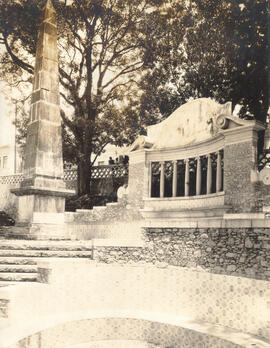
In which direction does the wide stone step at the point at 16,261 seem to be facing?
toward the camera

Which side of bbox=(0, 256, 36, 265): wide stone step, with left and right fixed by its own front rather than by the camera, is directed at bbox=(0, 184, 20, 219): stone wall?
back

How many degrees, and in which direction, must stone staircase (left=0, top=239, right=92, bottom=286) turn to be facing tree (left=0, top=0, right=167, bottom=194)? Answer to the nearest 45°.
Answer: approximately 180°

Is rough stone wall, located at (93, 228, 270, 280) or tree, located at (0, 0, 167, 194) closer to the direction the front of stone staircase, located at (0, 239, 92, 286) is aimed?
the rough stone wall

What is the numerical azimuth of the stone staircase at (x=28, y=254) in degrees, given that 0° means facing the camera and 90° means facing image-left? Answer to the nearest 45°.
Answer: approximately 0°

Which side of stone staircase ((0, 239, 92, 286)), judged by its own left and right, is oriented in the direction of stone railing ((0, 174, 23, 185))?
back

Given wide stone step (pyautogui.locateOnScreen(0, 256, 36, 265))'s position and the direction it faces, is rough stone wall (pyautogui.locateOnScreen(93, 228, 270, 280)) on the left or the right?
on its left

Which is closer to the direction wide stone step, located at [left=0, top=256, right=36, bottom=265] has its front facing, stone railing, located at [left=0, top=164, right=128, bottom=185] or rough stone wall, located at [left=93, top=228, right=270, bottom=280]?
the rough stone wall

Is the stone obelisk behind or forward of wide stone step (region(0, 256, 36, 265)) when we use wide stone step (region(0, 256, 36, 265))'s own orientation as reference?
behind

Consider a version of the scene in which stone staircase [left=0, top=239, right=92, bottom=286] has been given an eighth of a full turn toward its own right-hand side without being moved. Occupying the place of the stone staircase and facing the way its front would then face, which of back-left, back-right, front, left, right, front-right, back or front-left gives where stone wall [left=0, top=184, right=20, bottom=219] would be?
back-right

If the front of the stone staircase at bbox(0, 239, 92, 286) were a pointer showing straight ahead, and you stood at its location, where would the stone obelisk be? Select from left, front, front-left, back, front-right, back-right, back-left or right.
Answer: back

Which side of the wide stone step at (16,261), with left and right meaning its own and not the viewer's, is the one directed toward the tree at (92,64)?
back

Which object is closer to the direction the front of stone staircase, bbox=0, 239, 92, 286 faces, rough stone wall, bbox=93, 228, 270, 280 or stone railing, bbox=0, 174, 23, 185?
the rough stone wall
